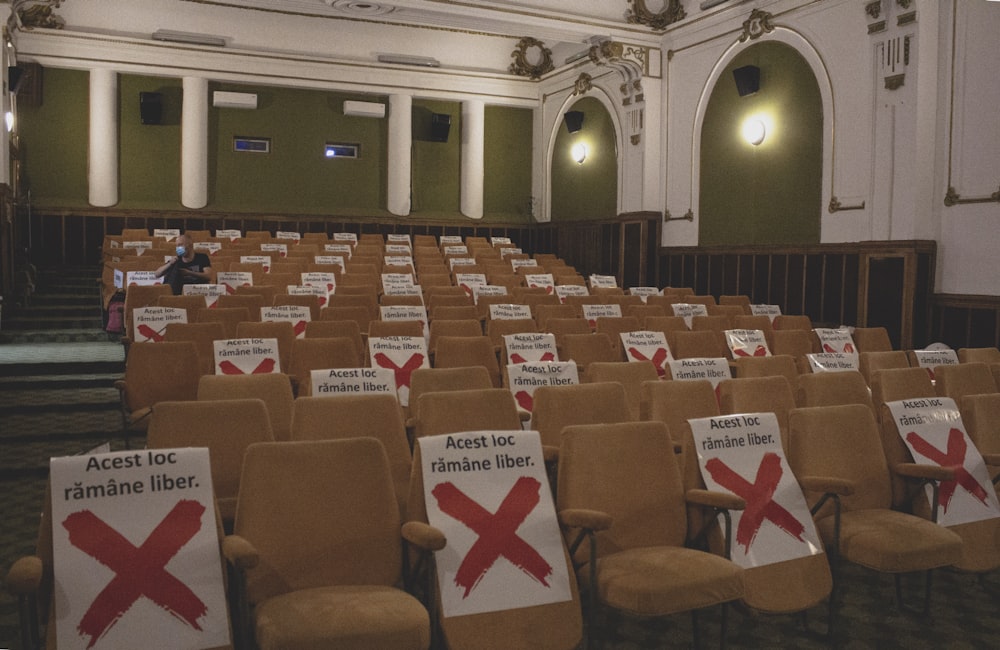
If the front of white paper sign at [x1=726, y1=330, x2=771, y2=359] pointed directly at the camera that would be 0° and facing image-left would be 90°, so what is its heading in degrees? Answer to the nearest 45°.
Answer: approximately 0°

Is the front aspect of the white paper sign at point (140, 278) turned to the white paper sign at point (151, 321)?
yes

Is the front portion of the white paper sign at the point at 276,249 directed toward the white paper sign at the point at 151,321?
yes

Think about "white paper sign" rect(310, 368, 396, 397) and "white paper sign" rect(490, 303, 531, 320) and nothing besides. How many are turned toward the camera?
2

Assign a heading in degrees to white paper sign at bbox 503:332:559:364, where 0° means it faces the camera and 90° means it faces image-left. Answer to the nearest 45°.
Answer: approximately 0°

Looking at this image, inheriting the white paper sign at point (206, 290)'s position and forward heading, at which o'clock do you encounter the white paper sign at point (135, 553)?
the white paper sign at point (135, 553) is roughly at 12 o'clock from the white paper sign at point (206, 290).

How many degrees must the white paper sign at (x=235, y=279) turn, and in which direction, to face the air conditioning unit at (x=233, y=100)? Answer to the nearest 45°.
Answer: approximately 180°

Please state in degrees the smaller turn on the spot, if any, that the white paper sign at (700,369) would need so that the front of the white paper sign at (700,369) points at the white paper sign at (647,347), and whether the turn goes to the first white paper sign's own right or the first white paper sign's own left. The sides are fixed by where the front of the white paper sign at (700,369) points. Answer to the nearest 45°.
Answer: approximately 180°
